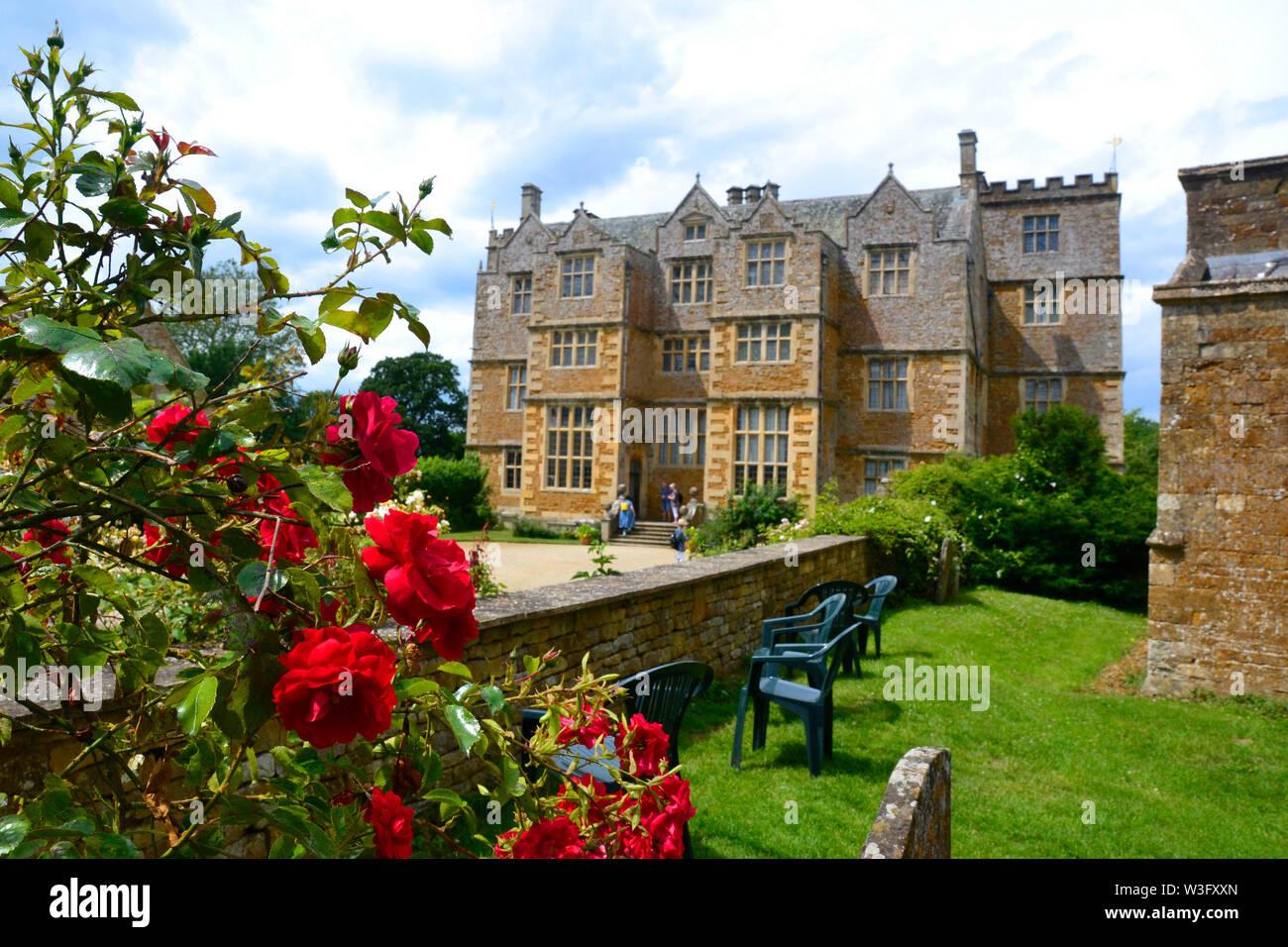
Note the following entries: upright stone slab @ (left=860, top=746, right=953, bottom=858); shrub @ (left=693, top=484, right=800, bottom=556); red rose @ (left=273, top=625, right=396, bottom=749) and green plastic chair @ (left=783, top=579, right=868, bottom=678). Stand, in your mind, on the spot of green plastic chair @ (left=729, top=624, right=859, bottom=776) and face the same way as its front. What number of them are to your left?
2

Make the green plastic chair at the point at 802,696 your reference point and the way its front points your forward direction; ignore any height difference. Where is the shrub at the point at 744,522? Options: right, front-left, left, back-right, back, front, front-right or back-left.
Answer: right

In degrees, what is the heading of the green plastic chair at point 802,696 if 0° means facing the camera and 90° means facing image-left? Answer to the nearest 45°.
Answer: approximately 90°

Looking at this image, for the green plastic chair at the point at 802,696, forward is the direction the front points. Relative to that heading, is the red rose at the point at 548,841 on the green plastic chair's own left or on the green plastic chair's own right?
on the green plastic chair's own left

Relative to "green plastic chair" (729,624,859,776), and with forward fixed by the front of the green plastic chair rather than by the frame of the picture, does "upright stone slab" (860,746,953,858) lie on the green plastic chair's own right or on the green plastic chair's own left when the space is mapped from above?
on the green plastic chair's own left

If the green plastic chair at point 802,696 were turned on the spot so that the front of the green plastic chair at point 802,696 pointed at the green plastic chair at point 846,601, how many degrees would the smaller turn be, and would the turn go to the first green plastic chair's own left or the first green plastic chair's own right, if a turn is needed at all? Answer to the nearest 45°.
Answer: approximately 90° to the first green plastic chair's own right

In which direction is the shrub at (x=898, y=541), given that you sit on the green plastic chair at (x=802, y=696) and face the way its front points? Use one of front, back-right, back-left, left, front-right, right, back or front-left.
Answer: right
